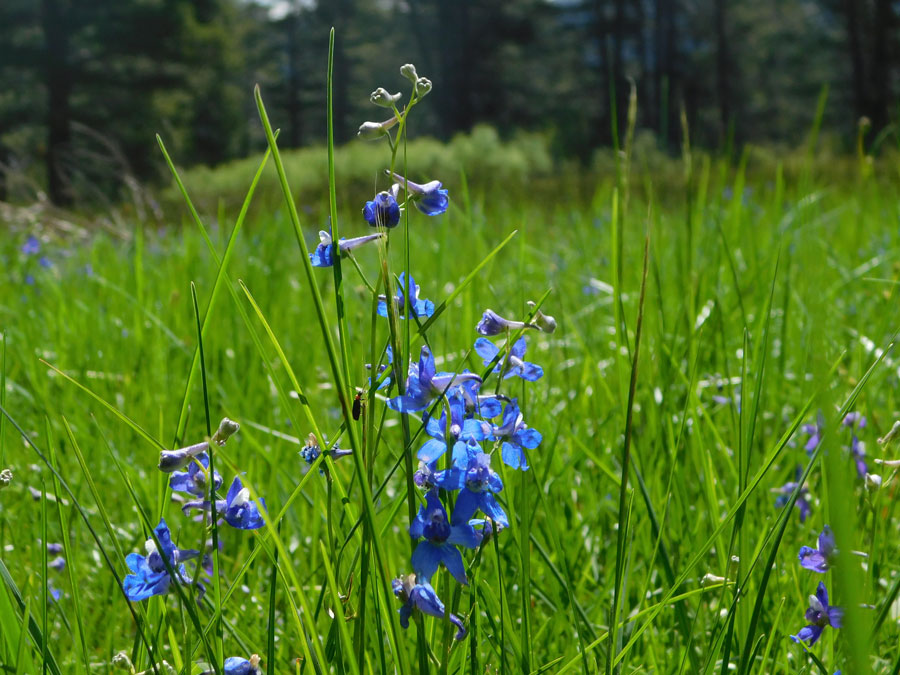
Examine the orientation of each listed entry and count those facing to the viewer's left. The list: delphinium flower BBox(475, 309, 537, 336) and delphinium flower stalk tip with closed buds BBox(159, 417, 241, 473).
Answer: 2

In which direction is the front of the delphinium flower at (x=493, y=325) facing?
to the viewer's left
